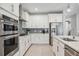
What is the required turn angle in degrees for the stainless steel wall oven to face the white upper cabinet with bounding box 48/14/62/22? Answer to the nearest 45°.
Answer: approximately 90° to its left

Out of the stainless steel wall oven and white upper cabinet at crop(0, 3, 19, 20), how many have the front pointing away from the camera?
0

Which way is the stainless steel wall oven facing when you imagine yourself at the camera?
facing the viewer and to the right of the viewer

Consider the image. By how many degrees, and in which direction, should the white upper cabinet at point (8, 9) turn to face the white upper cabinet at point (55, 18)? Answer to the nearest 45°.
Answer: approximately 90° to its left
